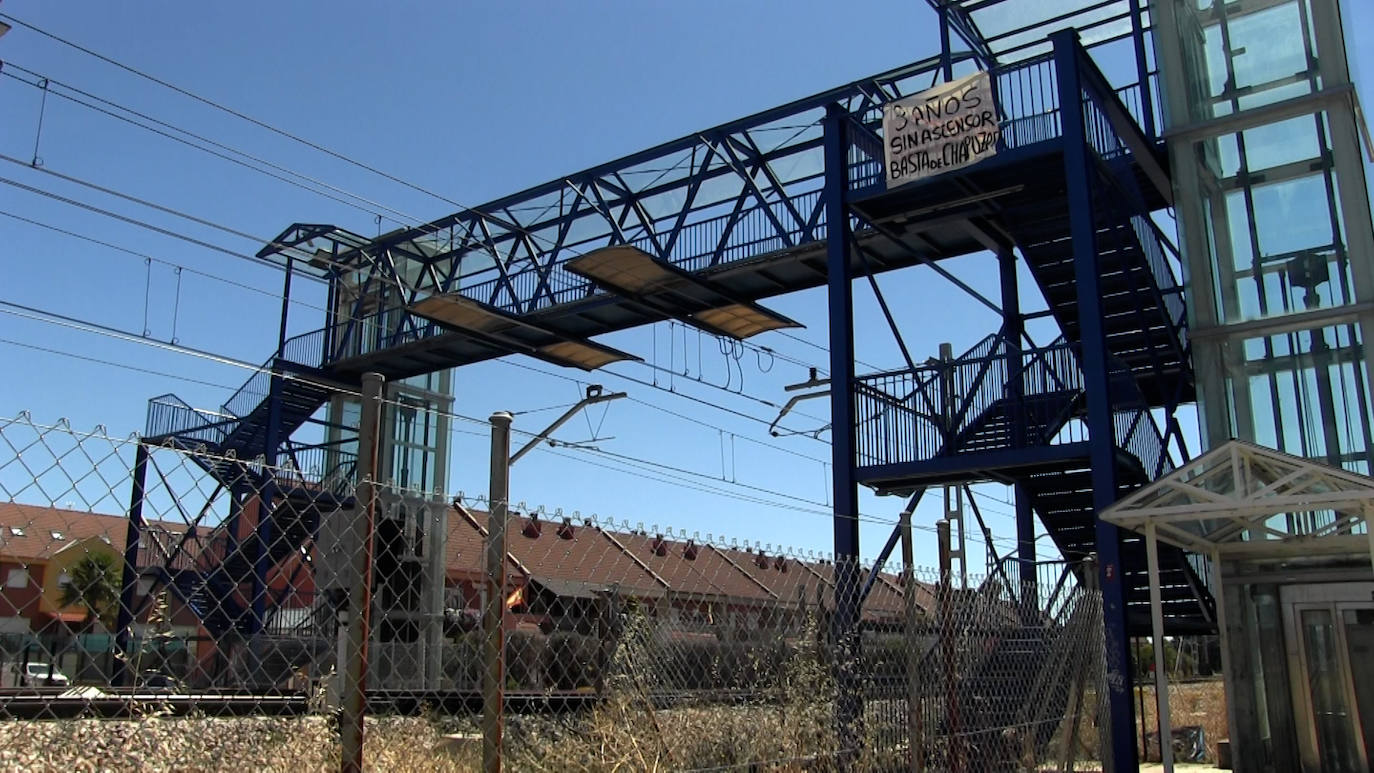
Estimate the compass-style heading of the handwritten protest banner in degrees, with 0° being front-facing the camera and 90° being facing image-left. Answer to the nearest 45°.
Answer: approximately 45°

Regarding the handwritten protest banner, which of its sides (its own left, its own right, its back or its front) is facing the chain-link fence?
front

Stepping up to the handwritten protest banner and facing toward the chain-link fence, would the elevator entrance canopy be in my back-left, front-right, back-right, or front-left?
front-left
